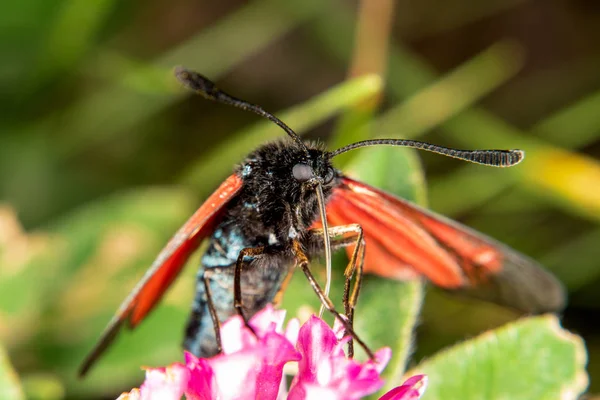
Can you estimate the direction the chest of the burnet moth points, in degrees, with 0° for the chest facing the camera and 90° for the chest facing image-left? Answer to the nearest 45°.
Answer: approximately 315°

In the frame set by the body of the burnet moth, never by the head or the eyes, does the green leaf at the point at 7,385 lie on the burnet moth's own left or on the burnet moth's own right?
on the burnet moth's own right
